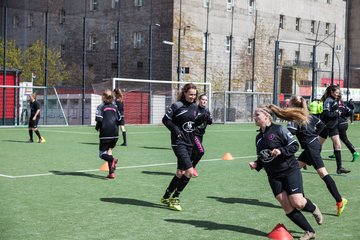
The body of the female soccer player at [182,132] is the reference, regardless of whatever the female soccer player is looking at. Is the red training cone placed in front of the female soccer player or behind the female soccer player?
in front

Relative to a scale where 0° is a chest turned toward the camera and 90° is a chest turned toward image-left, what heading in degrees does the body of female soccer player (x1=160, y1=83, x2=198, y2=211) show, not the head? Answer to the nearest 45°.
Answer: approximately 315°

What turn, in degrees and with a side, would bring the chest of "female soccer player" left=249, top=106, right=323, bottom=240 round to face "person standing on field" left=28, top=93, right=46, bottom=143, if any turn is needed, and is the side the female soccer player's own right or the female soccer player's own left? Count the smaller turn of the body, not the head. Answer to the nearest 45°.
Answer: approximately 90° to the female soccer player's own right

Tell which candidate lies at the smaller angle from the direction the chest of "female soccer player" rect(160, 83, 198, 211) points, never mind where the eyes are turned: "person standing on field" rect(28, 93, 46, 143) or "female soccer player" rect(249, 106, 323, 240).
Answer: the female soccer player

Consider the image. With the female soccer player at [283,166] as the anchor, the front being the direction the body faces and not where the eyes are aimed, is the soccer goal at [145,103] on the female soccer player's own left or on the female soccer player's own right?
on the female soccer player's own right

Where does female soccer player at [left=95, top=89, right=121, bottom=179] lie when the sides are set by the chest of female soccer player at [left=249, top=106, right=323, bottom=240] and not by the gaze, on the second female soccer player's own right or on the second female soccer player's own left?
on the second female soccer player's own right

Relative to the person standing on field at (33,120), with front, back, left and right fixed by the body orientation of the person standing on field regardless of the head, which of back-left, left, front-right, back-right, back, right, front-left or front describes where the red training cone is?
left

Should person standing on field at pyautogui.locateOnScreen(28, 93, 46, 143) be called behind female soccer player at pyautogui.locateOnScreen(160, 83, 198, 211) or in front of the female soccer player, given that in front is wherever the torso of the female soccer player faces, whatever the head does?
behind
